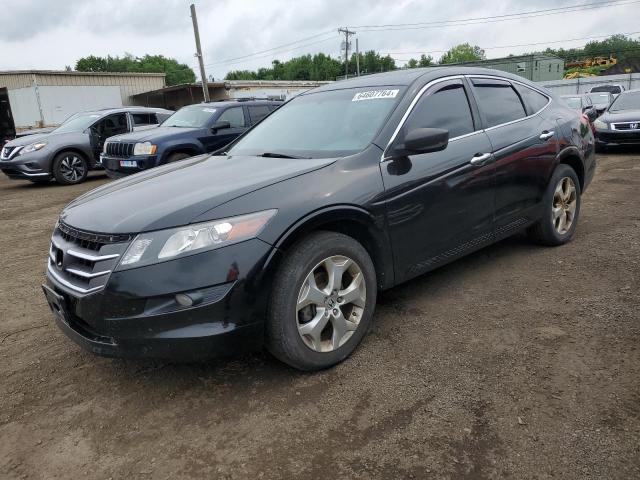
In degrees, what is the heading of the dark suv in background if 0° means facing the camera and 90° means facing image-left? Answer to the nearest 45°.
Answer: approximately 45°

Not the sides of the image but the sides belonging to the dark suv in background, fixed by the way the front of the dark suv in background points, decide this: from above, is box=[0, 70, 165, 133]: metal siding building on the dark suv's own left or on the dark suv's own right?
on the dark suv's own right
